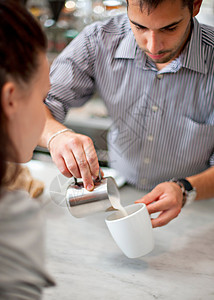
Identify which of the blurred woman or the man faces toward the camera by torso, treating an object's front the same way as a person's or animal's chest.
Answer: the man

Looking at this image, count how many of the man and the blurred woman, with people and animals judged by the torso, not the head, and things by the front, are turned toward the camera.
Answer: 1

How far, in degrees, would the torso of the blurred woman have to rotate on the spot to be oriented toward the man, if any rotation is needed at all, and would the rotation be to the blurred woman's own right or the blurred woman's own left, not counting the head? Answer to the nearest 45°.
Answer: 0° — they already face them

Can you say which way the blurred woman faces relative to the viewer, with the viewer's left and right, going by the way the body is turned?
facing away from the viewer and to the right of the viewer

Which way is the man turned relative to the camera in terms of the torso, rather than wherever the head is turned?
toward the camera

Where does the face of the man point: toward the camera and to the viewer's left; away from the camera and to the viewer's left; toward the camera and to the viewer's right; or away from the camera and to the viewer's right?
toward the camera and to the viewer's left

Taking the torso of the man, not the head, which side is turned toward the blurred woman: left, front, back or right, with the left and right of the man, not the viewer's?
front

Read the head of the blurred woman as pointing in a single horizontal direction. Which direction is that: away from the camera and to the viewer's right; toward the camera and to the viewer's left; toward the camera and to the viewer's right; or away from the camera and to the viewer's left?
away from the camera and to the viewer's right
